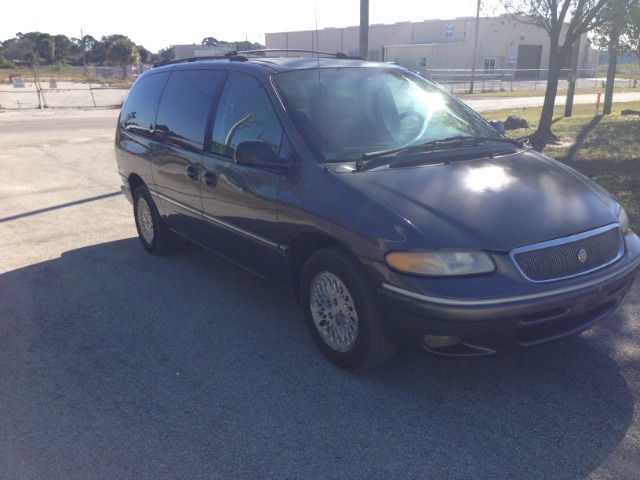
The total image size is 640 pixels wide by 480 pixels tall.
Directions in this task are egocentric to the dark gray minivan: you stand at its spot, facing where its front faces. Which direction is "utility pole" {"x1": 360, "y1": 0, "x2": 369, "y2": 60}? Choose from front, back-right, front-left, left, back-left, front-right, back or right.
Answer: back-left

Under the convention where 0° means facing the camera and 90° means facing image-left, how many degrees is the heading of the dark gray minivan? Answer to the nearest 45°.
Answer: approximately 315°
